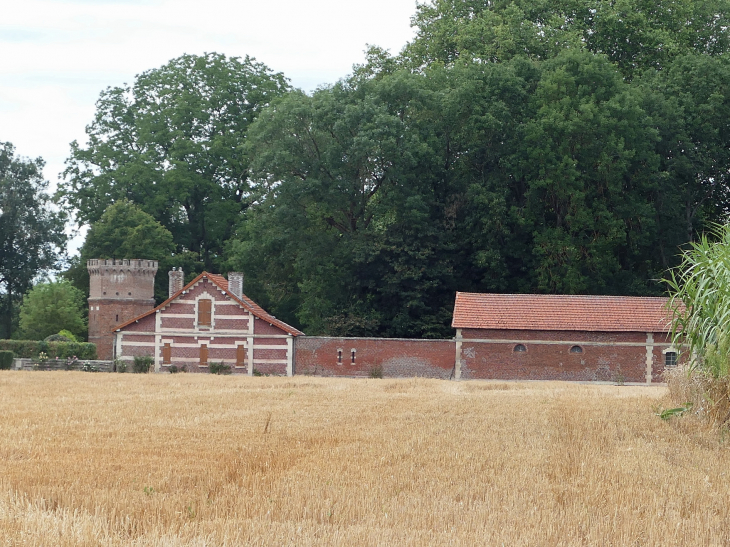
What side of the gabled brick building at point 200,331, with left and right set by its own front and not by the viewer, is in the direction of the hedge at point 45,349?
right

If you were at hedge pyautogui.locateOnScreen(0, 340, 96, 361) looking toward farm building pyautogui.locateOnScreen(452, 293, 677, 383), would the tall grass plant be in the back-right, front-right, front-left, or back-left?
front-right

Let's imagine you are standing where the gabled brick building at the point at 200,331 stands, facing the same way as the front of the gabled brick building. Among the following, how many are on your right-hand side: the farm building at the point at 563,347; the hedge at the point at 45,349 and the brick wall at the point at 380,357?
1

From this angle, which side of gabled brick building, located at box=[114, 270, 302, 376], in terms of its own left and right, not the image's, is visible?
front

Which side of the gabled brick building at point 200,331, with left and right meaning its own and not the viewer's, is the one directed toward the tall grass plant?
front

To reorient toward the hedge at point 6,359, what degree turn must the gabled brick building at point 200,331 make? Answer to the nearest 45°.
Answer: approximately 90° to its right

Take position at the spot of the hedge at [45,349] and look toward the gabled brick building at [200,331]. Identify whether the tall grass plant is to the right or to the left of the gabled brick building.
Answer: right

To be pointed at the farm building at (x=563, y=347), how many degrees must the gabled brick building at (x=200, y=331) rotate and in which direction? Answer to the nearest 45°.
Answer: approximately 45° to its left
